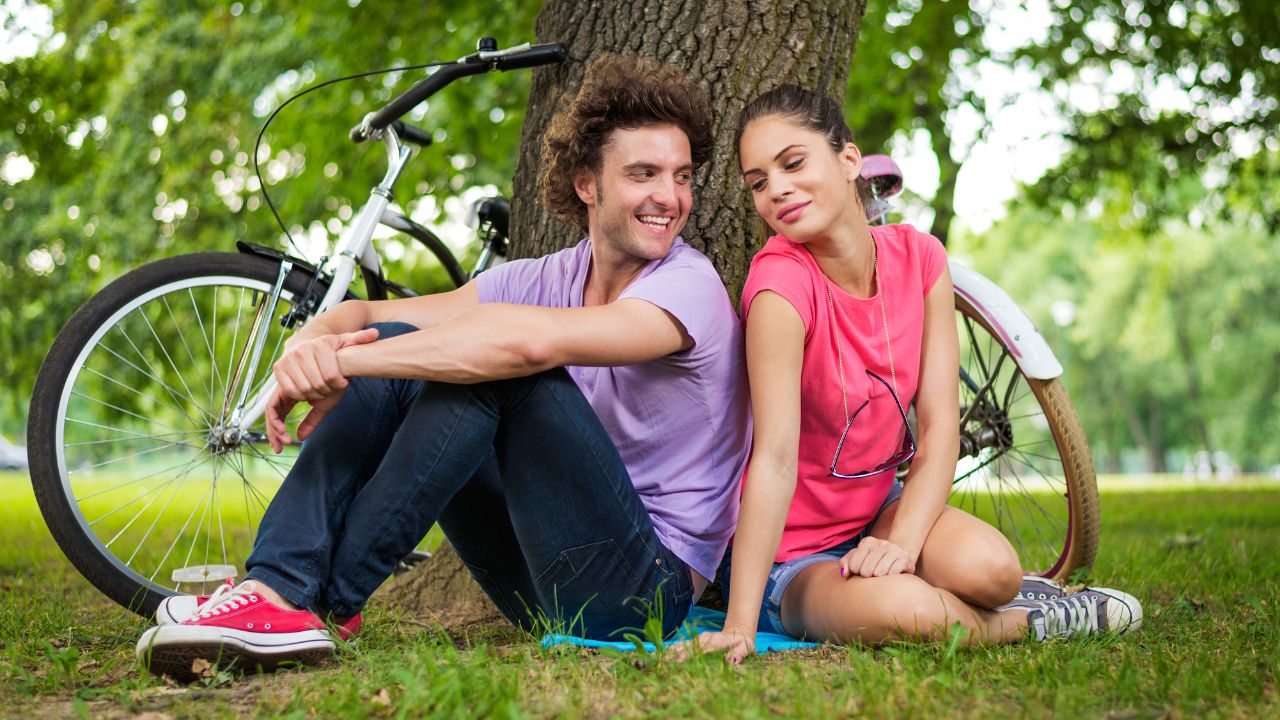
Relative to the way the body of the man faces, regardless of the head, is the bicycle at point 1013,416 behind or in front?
behind

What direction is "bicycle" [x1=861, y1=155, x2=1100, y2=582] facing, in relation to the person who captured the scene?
facing away from the viewer and to the left of the viewer

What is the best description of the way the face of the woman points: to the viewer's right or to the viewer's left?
to the viewer's left

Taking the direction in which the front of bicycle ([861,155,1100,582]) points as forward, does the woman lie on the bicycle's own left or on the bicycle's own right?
on the bicycle's own left

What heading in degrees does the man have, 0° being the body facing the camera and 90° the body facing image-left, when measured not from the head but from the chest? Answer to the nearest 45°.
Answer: approximately 45°

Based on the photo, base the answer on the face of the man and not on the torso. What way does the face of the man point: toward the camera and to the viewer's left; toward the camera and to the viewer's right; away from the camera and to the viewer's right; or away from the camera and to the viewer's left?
toward the camera and to the viewer's right

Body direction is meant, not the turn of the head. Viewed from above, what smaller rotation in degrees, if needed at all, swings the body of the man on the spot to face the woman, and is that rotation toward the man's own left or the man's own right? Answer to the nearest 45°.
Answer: approximately 135° to the man's own left
